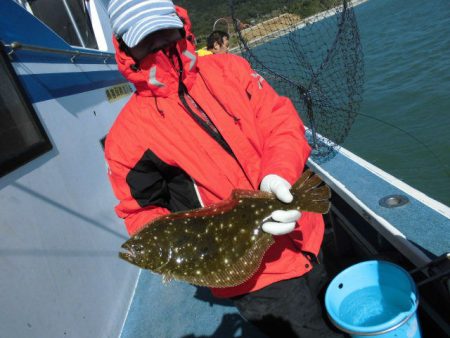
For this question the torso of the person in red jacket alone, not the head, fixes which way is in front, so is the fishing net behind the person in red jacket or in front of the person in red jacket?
behind

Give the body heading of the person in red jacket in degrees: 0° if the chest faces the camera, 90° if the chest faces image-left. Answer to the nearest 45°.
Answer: approximately 0°
